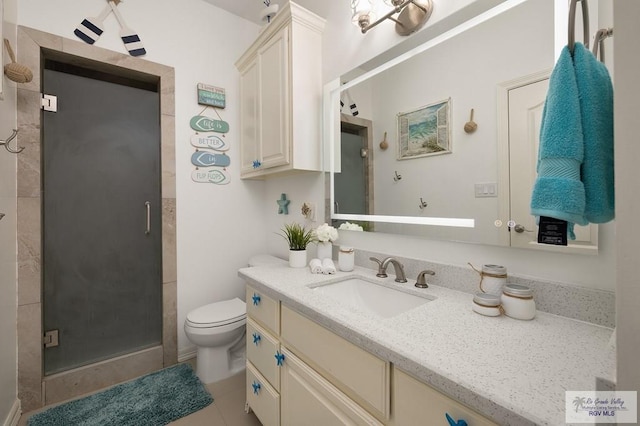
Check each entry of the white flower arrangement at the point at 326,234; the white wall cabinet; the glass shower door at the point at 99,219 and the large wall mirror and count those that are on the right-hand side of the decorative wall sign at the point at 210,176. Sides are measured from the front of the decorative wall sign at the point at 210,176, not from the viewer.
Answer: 1

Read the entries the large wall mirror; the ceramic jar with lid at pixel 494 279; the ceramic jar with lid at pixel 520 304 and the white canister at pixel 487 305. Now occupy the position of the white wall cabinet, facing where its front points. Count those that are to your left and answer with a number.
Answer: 4

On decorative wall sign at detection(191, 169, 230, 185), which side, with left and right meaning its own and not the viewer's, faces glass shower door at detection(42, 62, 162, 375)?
right

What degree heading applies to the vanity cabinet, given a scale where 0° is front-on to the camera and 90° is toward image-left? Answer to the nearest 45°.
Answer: approximately 45°

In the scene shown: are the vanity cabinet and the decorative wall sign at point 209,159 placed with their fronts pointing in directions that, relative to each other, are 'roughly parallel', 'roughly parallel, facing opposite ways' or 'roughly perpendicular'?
roughly perpendicular

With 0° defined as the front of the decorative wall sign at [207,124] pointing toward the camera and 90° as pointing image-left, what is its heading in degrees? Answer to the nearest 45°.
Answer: approximately 0°

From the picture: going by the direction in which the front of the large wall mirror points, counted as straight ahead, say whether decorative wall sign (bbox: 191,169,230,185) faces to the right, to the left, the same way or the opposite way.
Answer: to the left

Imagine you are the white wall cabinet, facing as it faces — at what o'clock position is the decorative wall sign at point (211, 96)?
The decorative wall sign is roughly at 3 o'clock from the white wall cabinet.

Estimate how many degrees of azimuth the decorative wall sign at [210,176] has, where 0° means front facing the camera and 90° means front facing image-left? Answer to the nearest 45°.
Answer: approximately 0°

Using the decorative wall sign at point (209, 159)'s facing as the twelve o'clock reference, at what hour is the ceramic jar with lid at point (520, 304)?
The ceramic jar with lid is roughly at 11 o'clock from the decorative wall sign.

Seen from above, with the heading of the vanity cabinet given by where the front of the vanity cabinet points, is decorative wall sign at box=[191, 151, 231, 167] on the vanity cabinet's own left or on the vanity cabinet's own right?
on the vanity cabinet's own right

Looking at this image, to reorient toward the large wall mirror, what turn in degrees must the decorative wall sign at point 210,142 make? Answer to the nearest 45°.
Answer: approximately 45° to its left

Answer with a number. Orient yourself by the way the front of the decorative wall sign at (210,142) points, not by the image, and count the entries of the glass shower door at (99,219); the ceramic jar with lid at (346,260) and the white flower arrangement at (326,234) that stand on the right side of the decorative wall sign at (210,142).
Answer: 1
